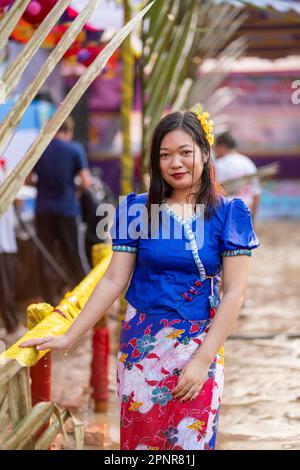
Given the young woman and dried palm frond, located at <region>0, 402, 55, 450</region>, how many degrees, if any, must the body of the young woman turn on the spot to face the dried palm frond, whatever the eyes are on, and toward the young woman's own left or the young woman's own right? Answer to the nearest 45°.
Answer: approximately 45° to the young woman's own right

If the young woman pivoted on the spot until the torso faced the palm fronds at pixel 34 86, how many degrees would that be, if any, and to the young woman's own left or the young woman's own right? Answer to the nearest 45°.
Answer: approximately 45° to the young woman's own right

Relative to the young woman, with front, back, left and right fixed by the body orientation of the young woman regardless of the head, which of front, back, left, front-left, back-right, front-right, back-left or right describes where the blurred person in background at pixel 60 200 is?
back

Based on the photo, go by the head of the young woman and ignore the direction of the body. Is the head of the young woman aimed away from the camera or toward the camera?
toward the camera

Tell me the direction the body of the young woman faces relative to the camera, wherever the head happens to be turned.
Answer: toward the camera
